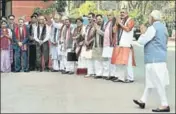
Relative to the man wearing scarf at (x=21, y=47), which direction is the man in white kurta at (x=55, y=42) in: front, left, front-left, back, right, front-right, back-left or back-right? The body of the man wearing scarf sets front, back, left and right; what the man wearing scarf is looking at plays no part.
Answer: left

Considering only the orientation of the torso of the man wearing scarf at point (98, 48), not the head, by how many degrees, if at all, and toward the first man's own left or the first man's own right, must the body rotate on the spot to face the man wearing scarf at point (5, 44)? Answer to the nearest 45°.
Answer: approximately 45° to the first man's own right

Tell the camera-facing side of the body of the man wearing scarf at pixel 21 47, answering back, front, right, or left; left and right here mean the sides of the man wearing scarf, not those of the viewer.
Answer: front

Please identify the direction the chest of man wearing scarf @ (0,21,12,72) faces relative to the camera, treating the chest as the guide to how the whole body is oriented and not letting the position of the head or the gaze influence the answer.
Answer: toward the camera

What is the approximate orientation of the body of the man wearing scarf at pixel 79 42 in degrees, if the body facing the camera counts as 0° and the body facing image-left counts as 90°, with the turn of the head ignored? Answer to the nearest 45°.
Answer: approximately 45°

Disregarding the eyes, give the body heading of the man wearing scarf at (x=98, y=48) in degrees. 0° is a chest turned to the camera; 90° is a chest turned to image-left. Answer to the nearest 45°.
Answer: approximately 45°

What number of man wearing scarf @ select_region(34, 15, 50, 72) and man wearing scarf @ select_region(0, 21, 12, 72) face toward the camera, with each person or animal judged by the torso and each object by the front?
2

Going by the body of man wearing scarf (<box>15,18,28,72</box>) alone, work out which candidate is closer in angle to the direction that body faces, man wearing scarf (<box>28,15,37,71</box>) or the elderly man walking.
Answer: the elderly man walking

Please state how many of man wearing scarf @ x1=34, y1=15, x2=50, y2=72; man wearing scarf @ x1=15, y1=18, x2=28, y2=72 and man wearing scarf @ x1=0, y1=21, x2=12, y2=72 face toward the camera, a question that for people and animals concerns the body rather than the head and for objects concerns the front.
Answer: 3

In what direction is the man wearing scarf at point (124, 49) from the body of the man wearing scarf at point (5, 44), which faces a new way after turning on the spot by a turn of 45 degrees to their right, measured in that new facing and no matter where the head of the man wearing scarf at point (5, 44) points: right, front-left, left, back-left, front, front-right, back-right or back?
left

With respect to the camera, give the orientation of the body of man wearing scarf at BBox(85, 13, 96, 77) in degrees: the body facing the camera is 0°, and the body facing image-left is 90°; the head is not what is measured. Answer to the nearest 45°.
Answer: approximately 45°

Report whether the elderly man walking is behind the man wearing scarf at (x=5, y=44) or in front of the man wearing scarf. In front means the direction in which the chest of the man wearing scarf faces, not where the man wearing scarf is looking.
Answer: in front

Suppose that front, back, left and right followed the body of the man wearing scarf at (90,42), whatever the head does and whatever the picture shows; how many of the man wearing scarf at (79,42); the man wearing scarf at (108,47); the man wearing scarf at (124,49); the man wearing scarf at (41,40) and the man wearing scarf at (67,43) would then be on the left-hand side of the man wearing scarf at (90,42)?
2

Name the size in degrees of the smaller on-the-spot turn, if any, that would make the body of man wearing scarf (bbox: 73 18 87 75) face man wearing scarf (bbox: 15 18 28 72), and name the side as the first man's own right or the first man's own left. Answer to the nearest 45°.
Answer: approximately 45° to the first man's own right

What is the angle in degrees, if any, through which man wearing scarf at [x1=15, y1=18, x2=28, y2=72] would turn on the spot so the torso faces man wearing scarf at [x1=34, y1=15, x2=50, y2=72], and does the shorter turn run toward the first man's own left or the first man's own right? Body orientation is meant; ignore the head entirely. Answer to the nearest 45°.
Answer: approximately 90° to the first man's own left
